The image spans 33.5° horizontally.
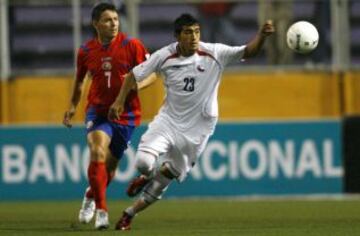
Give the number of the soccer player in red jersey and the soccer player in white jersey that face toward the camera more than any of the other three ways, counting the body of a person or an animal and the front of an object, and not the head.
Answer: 2

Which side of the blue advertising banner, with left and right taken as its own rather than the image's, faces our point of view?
front

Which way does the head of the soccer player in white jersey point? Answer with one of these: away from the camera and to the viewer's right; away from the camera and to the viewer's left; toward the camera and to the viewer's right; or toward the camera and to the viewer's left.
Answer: toward the camera and to the viewer's right

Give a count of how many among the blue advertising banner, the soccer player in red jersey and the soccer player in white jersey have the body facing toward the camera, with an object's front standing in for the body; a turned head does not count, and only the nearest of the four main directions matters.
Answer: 3

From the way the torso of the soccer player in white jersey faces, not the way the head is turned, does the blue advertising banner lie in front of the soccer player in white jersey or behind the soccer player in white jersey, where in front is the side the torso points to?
behind

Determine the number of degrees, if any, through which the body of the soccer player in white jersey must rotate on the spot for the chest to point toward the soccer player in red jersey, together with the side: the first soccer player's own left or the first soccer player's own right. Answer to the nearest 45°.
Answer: approximately 135° to the first soccer player's own right

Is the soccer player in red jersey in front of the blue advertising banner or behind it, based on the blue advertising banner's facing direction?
in front

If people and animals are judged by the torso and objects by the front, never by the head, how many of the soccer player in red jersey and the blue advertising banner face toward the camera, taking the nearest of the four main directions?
2

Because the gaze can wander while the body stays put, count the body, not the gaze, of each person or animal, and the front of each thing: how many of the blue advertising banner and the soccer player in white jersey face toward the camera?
2

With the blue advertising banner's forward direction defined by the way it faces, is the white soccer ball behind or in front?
in front

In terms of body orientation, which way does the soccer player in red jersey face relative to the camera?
toward the camera
